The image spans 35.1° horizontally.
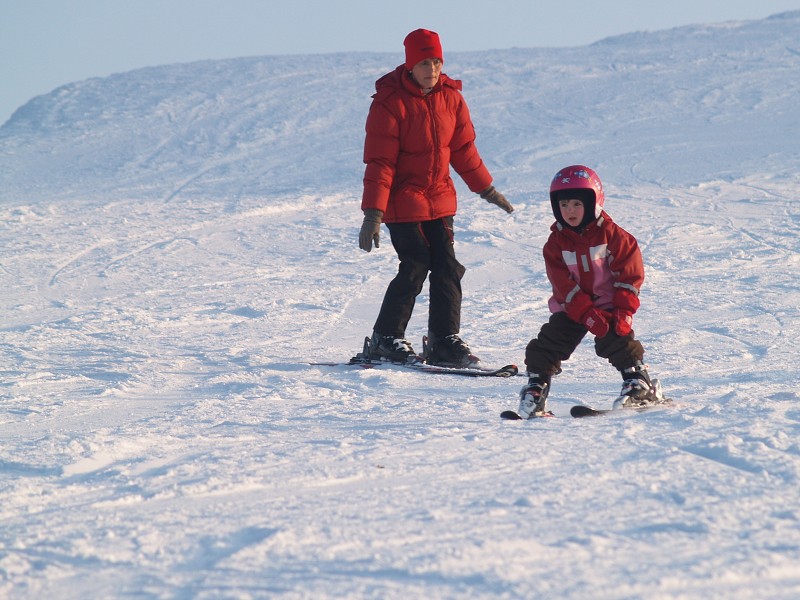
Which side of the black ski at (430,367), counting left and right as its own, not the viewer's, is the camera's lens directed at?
right

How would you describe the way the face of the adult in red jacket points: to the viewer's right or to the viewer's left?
to the viewer's right

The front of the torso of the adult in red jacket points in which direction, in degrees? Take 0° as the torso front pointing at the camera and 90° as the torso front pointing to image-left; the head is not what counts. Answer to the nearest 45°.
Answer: approximately 315°
